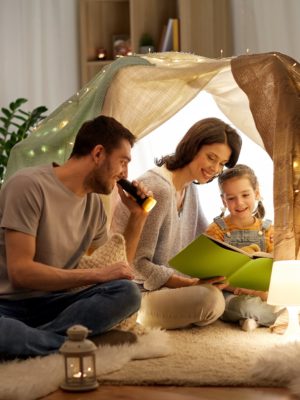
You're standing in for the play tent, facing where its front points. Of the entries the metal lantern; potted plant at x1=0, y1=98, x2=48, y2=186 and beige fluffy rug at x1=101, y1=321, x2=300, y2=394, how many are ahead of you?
2

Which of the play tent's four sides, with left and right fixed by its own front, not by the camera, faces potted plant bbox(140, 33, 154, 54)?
back

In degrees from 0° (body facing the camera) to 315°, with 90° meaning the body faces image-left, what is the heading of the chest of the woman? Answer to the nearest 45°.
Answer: approximately 315°

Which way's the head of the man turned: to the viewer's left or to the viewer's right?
to the viewer's right

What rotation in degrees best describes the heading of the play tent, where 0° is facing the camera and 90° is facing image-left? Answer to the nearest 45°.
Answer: approximately 0°
